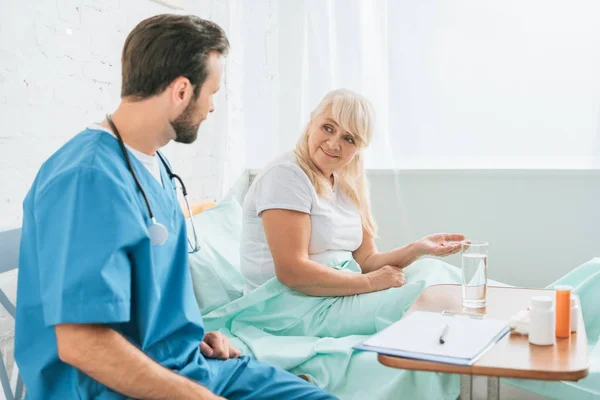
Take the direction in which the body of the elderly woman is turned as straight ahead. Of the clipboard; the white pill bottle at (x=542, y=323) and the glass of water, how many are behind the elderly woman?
0

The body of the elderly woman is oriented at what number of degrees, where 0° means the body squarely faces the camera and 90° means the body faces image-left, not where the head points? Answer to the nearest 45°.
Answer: approximately 315°

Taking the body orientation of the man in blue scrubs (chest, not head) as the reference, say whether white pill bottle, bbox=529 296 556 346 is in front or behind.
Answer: in front

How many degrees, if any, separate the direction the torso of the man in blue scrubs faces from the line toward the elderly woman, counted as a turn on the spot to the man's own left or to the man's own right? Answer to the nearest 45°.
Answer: approximately 45° to the man's own left

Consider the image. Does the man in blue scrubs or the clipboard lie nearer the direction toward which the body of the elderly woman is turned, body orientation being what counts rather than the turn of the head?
the clipboard

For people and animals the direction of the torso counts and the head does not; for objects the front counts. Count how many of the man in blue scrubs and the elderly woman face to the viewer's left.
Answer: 0

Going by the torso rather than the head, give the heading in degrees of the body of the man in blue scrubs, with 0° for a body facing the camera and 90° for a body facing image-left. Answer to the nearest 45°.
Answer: approximately 270°

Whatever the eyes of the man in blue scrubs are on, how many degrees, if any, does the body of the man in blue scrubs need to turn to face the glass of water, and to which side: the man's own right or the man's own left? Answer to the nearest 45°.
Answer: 0° — they already face it

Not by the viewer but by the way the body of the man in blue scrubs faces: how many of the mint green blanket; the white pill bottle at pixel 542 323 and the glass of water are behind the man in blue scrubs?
0

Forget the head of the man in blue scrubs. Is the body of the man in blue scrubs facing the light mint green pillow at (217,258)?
no

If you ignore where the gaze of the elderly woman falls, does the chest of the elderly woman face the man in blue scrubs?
no

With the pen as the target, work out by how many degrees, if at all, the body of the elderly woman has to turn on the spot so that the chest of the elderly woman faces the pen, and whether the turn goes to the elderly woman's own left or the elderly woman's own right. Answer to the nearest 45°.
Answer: approximately 45° to the elderly woman's own right

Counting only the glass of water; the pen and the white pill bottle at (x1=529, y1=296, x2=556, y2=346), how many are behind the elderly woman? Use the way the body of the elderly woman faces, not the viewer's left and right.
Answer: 0

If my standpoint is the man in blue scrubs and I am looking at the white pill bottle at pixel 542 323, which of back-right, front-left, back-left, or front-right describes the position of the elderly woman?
front-left
